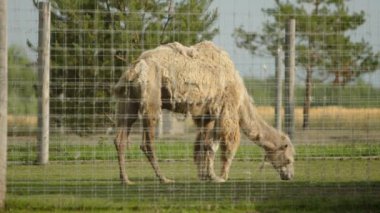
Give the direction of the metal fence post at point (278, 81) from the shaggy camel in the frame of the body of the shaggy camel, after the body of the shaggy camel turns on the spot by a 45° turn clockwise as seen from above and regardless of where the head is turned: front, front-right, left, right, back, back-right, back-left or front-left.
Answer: left

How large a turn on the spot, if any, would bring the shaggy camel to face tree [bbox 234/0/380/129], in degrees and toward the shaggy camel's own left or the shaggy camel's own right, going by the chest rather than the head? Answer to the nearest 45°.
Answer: approximately 45° to the shaggy camel's own left

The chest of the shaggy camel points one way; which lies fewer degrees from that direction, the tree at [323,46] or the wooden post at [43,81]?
the tree

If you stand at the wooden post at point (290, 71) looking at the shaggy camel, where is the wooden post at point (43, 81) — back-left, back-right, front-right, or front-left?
front-right

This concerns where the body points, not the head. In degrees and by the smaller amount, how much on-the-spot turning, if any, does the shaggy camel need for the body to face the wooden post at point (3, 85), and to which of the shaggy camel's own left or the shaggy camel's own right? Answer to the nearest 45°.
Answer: approximately 135° to the shaggy camel's own right

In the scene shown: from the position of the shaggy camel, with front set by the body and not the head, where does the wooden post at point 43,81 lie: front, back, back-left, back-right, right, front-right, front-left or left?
back

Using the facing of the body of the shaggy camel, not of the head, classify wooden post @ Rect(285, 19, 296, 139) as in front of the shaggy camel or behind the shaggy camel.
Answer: in front

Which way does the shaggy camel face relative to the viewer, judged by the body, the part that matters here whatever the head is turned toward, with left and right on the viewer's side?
facing to the right of the viewer
